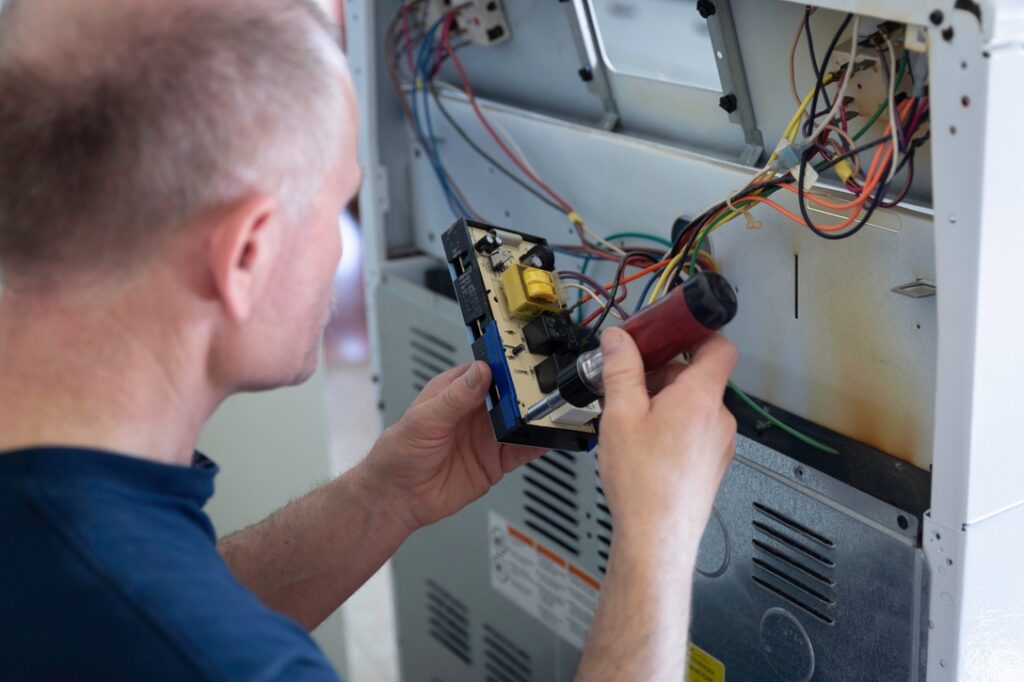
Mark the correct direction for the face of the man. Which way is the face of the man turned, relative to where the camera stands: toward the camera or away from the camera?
away from the camera

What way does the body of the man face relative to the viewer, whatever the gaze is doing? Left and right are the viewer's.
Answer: facing away from the viewer and to the right of the viewer

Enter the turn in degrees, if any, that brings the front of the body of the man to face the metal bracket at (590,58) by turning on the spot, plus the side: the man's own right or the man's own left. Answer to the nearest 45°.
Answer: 0° — they already face it

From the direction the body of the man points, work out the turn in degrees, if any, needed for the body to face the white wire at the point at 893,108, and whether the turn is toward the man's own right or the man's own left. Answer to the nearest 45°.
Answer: approximately 45° to the man's own right

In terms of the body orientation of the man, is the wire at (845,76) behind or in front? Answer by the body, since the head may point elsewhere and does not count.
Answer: in front

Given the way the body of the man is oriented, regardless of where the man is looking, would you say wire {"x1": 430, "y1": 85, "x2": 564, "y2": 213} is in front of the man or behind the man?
in front
